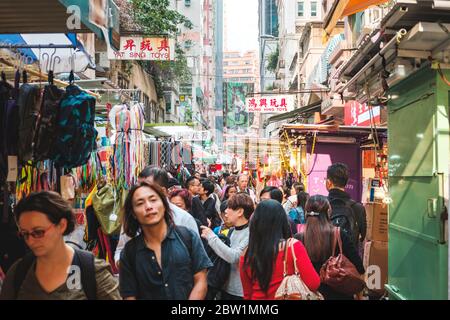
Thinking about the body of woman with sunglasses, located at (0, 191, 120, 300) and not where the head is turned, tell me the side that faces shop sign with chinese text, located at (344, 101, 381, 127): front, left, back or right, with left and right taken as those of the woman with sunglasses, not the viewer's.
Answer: back

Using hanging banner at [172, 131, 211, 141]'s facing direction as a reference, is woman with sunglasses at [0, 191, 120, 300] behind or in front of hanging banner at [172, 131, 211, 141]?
in front

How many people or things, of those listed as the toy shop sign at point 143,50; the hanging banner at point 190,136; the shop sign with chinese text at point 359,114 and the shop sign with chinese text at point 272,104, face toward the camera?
4

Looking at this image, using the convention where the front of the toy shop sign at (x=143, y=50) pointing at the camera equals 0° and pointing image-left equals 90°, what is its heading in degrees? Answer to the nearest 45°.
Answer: approximately 0°

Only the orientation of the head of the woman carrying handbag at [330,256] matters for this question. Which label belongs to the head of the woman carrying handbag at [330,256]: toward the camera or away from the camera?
away from the camera

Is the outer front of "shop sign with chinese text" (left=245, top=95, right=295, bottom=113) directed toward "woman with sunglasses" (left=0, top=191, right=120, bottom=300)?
yes

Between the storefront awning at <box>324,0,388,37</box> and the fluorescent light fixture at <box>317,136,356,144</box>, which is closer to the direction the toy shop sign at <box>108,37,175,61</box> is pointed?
the storefront awning

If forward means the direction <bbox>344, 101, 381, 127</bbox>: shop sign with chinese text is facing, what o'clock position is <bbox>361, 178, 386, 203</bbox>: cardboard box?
The cardboard box is roughly at 12 o'clock from the shop sign with chinese text.

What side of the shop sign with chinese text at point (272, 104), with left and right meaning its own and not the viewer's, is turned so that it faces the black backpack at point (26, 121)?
front

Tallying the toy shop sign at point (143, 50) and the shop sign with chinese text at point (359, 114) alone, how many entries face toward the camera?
2

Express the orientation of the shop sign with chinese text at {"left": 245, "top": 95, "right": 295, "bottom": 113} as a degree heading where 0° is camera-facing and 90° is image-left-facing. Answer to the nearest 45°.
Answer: approximately 0°

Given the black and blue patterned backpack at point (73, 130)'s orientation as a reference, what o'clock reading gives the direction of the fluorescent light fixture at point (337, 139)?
The fluorescent light fixture is roughly at 9 o'clock from the black and blue patterned backpack.

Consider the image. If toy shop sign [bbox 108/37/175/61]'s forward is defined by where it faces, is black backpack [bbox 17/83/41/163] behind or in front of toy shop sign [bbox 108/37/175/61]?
in front

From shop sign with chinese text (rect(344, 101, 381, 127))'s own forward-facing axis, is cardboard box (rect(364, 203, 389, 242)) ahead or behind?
ahead

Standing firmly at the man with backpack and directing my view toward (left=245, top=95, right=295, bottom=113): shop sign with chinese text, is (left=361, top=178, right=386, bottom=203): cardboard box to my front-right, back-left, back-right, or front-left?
front-right

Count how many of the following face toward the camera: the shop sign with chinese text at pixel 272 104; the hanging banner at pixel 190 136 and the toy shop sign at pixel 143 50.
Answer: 3

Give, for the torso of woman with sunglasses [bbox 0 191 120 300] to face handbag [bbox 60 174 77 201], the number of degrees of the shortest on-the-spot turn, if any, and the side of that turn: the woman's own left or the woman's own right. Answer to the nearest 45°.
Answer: approximately 135° to the woman's own right

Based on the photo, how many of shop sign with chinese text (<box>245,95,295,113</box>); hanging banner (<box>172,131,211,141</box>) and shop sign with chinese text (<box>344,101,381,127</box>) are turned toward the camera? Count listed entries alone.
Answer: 3

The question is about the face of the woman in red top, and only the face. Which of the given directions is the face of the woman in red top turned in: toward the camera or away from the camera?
away from the camera
